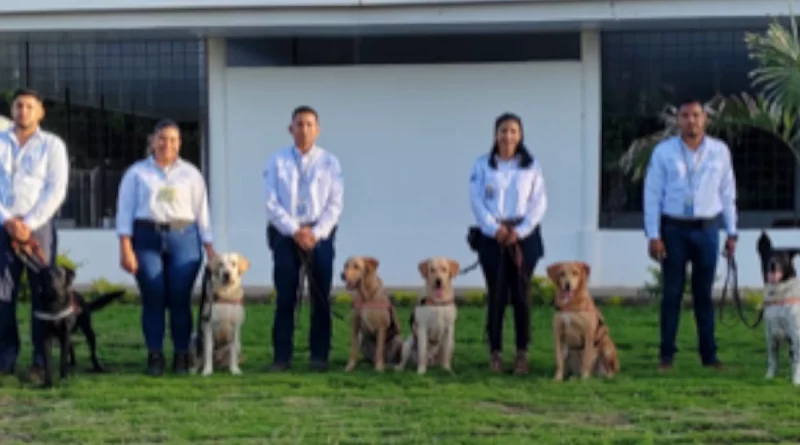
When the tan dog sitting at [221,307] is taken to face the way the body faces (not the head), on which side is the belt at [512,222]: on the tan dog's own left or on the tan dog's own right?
on the tan dog's own left

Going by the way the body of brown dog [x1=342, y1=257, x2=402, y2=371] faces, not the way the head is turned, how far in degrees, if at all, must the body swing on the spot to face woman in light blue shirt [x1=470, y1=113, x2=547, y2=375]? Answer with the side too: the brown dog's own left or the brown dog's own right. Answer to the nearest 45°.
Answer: approximately 135° to the brown dog's own left

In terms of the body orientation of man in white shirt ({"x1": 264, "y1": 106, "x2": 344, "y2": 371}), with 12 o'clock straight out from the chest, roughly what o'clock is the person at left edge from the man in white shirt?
The person at left edge is roughly at 3 o'clock from the man in white shirt.

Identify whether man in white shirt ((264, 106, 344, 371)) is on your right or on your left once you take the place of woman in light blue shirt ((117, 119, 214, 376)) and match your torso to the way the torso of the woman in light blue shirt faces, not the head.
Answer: on your left

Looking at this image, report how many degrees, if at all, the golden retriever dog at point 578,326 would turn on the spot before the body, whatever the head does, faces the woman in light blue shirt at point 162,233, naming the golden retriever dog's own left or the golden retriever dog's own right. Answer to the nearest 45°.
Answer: approximately 45° to the golden retriever dog's own right

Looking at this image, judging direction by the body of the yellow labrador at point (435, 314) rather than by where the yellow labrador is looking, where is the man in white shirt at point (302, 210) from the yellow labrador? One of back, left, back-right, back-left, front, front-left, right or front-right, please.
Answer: right

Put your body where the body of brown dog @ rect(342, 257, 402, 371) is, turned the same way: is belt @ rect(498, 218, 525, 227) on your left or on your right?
on your left

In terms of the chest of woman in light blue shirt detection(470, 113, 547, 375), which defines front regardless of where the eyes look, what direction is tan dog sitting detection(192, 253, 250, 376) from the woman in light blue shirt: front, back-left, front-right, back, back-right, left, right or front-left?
right

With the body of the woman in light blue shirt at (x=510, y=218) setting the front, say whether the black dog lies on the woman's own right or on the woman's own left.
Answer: on the woman's own right

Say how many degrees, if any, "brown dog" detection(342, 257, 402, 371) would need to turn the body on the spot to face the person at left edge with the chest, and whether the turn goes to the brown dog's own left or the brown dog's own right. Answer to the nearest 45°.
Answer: approximately 45° to the brown dog's own right

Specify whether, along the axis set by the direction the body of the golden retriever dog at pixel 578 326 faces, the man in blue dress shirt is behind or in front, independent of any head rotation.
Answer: behind
